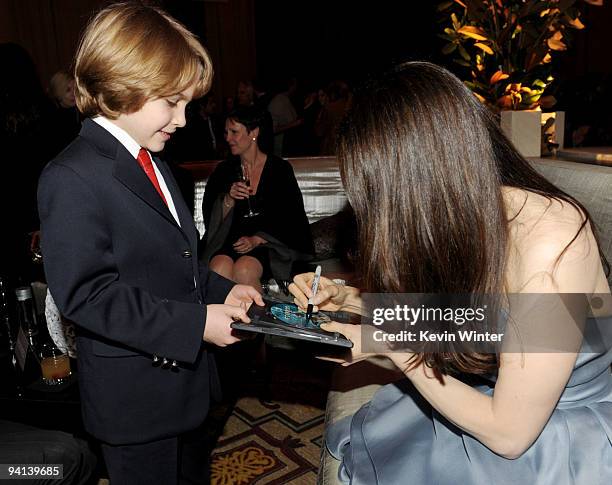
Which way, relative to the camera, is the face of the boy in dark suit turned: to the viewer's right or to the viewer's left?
to the viewer's right

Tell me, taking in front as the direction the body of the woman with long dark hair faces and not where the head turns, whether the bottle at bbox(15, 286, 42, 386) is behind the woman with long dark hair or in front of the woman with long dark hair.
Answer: in front

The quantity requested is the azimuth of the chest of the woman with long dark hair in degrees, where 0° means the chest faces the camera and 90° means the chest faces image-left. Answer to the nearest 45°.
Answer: approximately 90°

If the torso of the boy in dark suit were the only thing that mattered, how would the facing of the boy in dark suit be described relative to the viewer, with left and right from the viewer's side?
facing to the right of the viewer

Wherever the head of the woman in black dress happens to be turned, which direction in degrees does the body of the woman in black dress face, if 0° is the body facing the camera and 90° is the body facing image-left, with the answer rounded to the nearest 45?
approximately 45°

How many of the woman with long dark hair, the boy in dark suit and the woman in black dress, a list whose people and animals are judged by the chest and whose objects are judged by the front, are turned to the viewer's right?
1

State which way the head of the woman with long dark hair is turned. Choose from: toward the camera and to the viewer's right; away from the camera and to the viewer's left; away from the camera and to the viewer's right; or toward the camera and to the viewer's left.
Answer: away from the camera and to the viewer's left

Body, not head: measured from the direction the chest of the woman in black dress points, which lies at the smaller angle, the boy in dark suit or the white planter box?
the boy in dark suit

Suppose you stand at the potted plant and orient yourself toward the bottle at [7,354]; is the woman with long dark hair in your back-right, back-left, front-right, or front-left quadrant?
front-left

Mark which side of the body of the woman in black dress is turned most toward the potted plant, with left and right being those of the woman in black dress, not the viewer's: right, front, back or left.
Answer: left

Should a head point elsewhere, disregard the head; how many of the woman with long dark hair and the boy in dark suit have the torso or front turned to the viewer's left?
1

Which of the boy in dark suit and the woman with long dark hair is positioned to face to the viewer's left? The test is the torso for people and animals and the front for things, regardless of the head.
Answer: the woman with long dark hair
